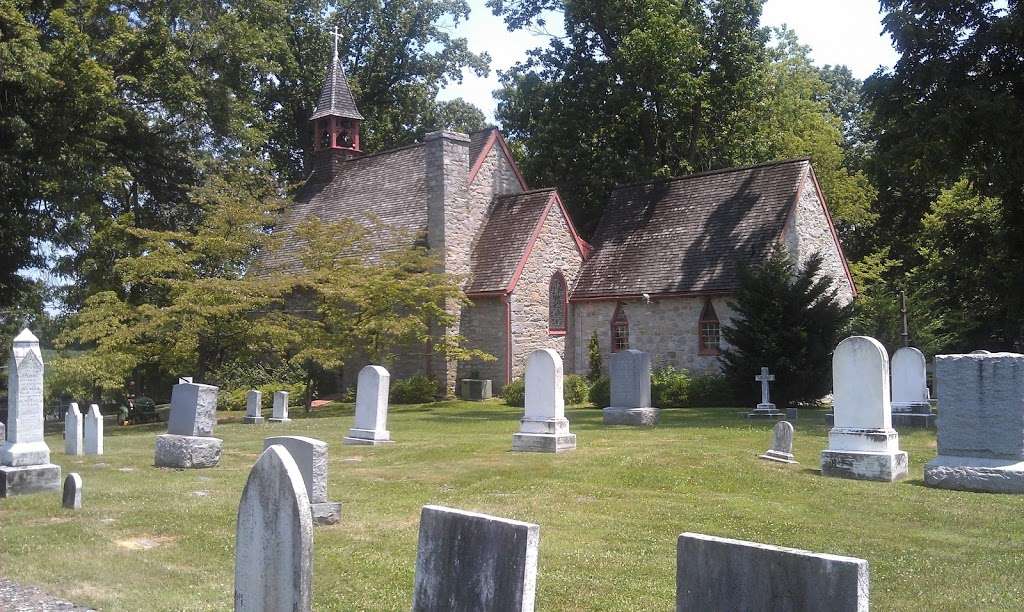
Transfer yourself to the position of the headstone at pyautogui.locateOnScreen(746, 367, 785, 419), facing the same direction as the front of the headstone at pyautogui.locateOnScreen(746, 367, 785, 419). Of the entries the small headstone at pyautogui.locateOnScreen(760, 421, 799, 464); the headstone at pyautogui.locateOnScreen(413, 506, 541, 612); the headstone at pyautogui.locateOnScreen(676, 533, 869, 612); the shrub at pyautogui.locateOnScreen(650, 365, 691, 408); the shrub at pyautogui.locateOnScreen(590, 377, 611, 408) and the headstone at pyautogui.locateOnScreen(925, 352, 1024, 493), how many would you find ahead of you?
4

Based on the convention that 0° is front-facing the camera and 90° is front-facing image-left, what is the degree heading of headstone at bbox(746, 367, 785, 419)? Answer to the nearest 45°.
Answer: approximately 0°

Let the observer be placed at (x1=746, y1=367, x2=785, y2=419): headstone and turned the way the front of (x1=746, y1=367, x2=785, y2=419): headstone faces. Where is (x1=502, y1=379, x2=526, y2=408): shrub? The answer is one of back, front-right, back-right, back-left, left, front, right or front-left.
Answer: back-right

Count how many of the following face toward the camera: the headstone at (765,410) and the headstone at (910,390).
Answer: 2

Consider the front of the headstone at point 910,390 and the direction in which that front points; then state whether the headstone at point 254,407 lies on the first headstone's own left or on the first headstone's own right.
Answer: on the first headstone's own right

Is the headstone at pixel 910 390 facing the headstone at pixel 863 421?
yes

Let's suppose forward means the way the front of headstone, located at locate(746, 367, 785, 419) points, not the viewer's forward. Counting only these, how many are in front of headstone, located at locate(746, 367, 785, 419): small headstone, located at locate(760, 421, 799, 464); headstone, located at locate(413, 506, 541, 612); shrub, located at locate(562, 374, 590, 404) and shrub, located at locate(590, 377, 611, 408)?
2

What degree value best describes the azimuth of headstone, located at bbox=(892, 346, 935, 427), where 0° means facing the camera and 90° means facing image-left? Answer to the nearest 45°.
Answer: approximately 0°

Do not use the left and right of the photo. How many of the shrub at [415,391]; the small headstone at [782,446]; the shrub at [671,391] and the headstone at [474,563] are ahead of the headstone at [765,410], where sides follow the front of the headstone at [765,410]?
2
